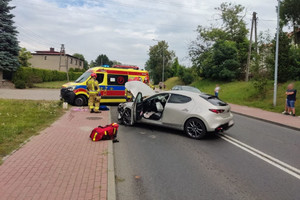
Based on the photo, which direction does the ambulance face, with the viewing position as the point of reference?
facing the viewer and to the left of the viewer

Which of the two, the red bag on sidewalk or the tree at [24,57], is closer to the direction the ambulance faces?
the red bag on sidewalk

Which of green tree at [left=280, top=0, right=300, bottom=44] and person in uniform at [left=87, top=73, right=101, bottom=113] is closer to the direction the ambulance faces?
the person in uniform

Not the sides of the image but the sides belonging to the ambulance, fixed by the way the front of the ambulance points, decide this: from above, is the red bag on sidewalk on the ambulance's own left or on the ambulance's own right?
on the ambulance's own left

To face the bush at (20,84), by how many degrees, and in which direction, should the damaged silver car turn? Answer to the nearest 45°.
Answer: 0° — it already faces it

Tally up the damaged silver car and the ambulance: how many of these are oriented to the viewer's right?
0

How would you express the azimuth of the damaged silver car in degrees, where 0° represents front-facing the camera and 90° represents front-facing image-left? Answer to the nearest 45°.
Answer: approximately 135°

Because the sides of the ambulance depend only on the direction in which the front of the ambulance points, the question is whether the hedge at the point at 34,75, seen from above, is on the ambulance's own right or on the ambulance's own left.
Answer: on the ambulance's own right

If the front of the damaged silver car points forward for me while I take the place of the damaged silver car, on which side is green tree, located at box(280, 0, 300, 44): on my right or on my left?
on my right

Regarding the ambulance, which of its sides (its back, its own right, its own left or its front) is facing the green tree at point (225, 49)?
back
